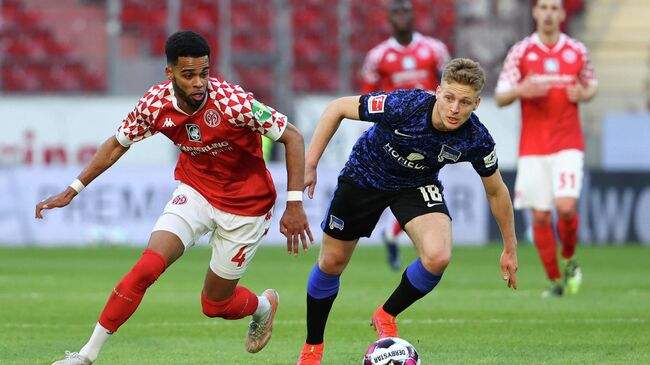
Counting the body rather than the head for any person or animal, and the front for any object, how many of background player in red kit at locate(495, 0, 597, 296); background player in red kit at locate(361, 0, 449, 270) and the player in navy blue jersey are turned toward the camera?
3

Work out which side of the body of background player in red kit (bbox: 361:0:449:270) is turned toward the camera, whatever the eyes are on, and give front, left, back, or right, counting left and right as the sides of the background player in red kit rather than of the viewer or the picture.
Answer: front

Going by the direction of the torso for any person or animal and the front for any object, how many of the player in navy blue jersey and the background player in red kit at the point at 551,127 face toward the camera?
2

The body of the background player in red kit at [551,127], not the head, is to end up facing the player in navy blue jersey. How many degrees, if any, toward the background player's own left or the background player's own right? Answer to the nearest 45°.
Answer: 0° — they already face them

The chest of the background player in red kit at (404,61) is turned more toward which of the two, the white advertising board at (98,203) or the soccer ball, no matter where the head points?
the soccer ball

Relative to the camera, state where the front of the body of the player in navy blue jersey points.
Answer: toward the camera

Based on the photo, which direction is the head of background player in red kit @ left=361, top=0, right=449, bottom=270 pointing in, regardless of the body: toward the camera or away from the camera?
toward the camera

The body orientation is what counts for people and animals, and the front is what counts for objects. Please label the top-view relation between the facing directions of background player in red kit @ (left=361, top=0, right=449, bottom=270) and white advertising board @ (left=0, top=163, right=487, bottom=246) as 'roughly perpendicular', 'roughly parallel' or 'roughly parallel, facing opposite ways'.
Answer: roughly parallel

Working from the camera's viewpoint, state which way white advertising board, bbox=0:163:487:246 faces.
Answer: facing the viewer

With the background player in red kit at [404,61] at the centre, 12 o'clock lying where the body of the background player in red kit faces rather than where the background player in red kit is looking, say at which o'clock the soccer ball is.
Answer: The soccer ball is roughly at 12 o'clock from the background player in red kit.
